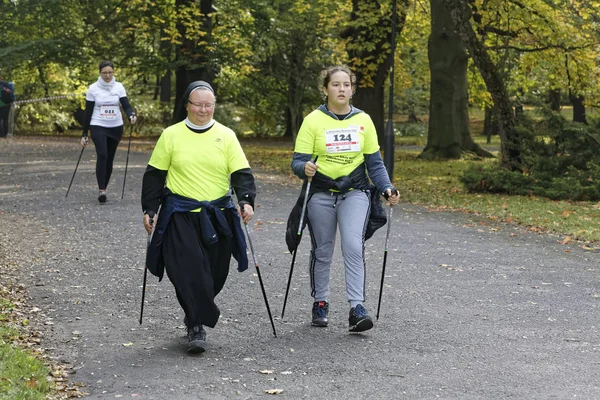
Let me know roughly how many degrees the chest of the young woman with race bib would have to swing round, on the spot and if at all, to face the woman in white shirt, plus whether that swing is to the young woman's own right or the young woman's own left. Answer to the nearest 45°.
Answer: approximately 135° to the young woman's own right

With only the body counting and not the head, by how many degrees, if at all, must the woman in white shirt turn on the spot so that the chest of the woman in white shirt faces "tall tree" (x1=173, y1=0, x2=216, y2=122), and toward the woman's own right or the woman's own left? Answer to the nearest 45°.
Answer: approximately 180°

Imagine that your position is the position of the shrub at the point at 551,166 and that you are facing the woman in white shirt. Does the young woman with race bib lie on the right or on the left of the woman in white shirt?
left

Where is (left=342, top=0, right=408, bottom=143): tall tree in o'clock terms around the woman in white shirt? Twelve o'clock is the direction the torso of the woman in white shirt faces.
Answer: The tall tree is roughly at 7 o'clock from the woman in white shirt.

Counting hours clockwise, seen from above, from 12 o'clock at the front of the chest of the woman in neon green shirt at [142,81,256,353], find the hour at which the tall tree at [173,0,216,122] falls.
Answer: The tall tree is roughly at 6 o'clock from the woman in neon green shirt.

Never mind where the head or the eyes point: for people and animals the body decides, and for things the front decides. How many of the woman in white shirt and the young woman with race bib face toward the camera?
2

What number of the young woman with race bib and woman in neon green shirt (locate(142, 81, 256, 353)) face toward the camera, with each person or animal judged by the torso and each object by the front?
2

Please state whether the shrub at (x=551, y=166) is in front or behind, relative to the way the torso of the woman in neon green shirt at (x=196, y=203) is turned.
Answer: behind

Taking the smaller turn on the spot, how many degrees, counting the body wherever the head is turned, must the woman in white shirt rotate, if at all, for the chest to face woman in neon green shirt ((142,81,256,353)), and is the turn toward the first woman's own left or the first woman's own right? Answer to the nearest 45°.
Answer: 0° — they already face them

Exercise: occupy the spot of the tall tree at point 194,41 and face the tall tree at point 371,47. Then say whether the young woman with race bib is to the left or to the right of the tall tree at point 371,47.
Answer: right

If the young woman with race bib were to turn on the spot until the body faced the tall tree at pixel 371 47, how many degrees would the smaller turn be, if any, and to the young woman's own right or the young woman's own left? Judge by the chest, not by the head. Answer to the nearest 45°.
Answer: approximately 180°
